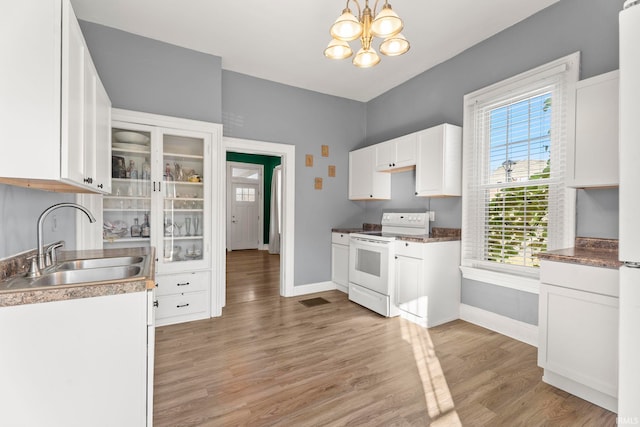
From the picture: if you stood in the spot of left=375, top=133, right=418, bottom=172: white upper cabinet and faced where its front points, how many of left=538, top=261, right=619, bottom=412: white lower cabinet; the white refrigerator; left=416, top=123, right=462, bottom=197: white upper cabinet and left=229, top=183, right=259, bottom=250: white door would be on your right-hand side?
1

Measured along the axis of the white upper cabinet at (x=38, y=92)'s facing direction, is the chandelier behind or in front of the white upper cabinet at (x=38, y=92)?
in front

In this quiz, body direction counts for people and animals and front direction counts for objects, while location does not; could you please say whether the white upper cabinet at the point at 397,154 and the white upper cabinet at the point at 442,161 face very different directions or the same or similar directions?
same or similar directions

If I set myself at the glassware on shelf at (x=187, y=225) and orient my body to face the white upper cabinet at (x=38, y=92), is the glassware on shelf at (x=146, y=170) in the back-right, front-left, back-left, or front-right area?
front-right

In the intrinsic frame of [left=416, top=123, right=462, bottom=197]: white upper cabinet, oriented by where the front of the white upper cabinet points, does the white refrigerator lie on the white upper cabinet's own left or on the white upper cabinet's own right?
on the white upper cabinet's own left

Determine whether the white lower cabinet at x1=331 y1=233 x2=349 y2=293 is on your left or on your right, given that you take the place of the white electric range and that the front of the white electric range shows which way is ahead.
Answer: on your right

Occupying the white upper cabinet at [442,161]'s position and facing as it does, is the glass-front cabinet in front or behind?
in front

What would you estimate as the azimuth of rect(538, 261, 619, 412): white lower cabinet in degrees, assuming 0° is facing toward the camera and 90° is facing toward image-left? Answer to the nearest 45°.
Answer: approximately 45°

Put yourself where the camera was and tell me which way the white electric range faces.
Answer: facing the viewer and to the left of the viewer

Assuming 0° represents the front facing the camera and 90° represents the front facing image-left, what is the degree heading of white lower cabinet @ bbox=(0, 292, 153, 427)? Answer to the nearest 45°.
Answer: approximately 270°

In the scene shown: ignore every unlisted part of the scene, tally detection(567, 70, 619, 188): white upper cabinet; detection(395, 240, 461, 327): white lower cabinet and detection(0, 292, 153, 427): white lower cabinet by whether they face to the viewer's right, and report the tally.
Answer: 1

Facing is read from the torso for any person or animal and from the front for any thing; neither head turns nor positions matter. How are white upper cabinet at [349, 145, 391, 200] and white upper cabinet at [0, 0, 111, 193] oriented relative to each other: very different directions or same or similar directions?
very different directions

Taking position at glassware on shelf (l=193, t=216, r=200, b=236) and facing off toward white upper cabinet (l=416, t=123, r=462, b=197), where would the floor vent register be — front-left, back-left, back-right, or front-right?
front-left

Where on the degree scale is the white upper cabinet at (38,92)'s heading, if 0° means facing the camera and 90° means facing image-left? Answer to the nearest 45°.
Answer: approximately 270°

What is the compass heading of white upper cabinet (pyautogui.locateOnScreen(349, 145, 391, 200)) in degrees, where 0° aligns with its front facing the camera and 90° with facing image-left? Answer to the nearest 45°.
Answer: approximately 45°
